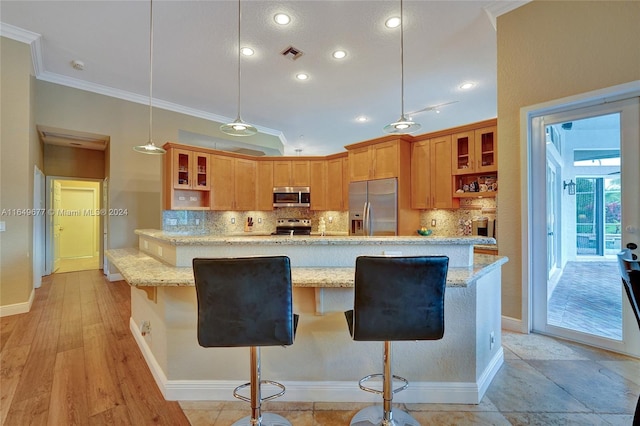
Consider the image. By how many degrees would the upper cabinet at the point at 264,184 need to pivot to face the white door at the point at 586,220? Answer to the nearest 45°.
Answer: approximately 45° to its left

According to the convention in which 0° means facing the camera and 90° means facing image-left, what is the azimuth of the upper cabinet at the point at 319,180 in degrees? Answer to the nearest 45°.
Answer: approximately 0°

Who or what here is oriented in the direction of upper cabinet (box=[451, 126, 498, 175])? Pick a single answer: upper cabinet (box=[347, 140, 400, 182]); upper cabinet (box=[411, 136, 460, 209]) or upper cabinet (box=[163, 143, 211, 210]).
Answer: upper cabinet (box=[163, 143, 211, 210])

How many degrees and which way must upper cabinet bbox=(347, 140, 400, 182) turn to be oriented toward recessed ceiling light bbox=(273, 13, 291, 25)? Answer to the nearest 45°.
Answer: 0° — it already faces it

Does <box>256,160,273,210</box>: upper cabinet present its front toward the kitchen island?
yes

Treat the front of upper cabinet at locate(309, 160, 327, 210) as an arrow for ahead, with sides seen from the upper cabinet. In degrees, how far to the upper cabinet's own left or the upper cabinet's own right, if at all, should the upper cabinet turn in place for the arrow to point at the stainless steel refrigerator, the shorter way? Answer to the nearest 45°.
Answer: approximately 45° to the upper cabinet's own left

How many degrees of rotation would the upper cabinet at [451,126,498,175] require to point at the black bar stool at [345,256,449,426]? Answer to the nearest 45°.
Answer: approximately 45° to its left

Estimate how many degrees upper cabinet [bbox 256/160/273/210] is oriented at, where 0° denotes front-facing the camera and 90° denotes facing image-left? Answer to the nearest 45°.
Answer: approximately 0°

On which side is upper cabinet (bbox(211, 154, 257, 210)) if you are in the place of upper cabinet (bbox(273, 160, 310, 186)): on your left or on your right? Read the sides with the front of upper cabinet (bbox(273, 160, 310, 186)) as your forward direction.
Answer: on your right

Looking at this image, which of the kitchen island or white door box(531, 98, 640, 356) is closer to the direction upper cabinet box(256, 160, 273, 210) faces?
the kitchen island

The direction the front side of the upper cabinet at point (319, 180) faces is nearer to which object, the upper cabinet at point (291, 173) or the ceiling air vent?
the ceiling air vent

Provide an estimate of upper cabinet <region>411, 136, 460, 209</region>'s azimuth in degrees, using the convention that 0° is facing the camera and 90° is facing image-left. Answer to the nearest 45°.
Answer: approximately 45°
